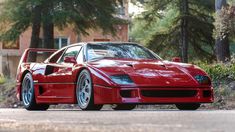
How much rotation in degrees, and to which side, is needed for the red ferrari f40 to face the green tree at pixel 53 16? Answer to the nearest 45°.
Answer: approximately 135° to its left

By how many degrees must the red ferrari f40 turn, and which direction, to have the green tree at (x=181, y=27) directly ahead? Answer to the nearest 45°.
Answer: approximately 135° to its left

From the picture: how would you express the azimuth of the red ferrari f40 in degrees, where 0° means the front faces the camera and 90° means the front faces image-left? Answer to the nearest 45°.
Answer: approximately 315°

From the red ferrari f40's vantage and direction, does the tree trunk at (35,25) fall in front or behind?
behind

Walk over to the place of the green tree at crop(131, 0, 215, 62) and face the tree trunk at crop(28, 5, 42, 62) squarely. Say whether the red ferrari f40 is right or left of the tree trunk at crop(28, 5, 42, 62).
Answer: left
